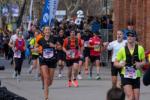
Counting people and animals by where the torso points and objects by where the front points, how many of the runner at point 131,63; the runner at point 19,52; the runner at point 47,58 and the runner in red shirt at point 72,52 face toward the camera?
4

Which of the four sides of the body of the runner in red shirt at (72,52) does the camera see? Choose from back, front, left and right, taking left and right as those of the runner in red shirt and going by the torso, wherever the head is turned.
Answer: front

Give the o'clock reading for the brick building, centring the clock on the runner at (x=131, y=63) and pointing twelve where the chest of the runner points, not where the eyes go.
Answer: The brick building is roughly at 6 o'clock from the runner.

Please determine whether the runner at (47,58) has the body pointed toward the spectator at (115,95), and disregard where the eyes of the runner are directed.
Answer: yes

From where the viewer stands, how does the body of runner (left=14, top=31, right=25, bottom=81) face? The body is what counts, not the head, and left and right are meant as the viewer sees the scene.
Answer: facing the viewer

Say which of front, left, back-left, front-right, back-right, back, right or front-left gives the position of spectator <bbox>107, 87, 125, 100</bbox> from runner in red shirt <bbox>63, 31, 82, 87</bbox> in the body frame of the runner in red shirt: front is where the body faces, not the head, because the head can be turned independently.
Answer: front

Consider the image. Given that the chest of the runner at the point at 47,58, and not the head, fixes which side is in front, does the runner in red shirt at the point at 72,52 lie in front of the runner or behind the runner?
behind

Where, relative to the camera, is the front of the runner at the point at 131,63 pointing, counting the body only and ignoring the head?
toward the camera

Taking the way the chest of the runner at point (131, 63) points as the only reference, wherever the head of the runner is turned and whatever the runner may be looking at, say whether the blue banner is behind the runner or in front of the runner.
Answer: behind

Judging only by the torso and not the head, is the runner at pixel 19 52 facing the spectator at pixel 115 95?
yes

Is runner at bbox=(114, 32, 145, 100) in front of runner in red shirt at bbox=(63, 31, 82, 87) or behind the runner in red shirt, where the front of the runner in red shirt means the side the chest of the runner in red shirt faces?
in front

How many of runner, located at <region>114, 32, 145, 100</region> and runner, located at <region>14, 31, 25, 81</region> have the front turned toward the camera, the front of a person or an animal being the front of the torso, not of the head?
2
